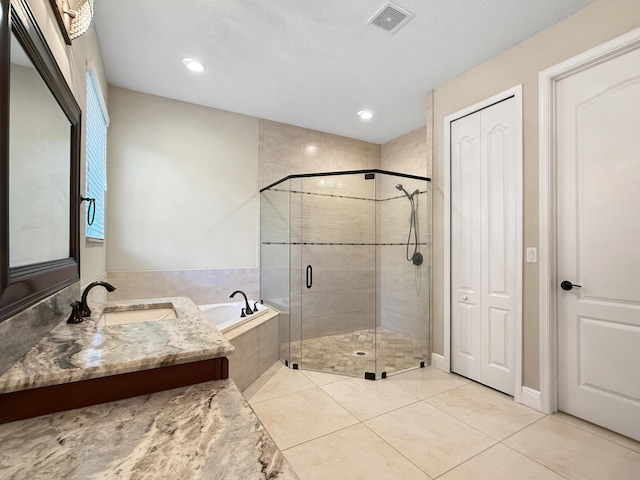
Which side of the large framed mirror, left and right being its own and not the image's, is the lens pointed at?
right

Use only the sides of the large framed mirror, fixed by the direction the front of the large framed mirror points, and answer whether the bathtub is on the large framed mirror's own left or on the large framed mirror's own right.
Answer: on the large framed mirror's own left

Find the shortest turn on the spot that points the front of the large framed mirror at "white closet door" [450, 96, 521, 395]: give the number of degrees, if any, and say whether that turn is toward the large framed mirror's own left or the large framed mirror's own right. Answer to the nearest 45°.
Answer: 0° — it already faces it

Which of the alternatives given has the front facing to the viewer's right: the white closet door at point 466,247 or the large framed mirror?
the large framed mirror

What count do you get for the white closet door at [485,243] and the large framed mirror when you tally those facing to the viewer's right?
1

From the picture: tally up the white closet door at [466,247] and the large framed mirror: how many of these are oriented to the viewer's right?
1

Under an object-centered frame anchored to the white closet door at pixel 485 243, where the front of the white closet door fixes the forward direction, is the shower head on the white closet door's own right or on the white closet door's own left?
on the white closet door's own right

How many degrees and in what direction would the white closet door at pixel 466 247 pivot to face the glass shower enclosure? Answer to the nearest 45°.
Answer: approximately 45° to its right

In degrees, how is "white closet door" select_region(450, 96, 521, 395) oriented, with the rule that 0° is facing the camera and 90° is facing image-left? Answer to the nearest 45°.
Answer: approximately 45°
